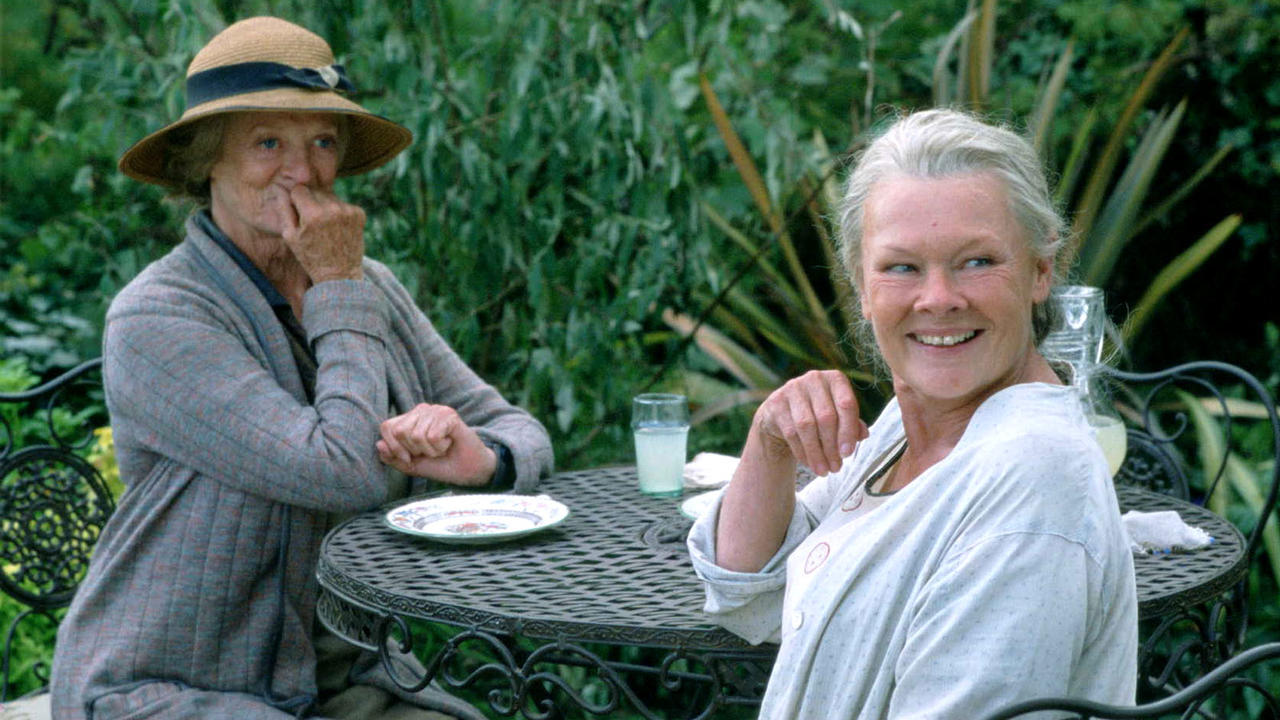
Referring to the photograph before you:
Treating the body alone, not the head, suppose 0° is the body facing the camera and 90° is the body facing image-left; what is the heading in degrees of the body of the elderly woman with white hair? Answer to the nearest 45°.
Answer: approximately 45°

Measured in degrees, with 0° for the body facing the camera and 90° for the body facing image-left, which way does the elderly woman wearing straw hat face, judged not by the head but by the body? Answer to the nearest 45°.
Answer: approximately 315°

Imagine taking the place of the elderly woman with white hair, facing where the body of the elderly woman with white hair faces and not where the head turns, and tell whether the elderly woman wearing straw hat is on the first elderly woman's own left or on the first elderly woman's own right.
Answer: on the first elderly woman's own right

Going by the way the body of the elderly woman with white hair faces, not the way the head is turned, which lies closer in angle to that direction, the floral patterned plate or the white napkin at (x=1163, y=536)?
the floral patterned plate
